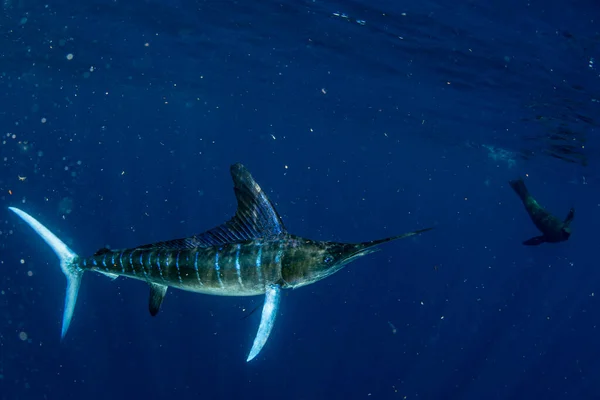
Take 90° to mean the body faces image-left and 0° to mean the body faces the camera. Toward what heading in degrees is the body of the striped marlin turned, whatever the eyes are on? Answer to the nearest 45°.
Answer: approximately 270°

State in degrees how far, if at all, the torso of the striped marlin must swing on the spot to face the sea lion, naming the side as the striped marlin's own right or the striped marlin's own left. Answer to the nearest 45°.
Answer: approximately 45° to the striped marlin's own left
